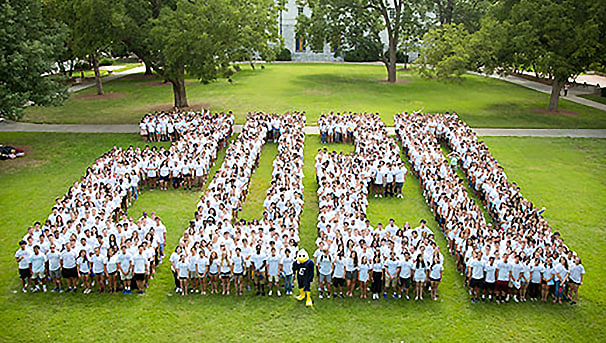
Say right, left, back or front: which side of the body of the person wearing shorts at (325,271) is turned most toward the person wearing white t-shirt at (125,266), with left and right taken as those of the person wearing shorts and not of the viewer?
right

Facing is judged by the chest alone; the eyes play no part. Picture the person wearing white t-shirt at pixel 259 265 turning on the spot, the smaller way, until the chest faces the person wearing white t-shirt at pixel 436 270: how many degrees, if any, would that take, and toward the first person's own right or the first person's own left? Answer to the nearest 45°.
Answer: approximately 90° to the first person's own left

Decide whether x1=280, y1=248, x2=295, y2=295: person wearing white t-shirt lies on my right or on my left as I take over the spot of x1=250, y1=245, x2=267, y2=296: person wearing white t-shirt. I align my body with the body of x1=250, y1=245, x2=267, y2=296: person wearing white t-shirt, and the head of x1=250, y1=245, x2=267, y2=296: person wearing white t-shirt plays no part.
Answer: on my left

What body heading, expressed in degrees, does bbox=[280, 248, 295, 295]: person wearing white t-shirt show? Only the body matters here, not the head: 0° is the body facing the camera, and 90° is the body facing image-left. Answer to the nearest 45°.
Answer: approximately 0°

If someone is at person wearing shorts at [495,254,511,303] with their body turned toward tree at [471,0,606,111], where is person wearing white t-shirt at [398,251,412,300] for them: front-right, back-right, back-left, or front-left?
back-left

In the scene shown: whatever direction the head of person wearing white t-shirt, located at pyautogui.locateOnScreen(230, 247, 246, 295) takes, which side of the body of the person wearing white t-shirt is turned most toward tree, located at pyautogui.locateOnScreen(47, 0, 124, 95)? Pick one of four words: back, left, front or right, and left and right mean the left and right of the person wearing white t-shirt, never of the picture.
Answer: back

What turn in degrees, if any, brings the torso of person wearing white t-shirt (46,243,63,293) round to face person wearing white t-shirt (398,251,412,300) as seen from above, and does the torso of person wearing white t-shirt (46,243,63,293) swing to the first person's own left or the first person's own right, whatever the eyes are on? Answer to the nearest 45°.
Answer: approximately 45° to the first person's own left
